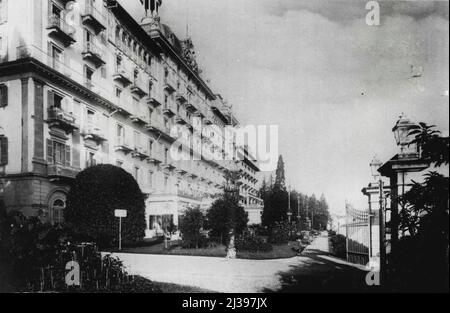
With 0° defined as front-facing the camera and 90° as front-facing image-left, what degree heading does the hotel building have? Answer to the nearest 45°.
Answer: approximately 315°

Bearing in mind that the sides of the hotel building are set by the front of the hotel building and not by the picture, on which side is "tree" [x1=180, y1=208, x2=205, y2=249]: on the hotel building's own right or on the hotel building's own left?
on the hotel building's own left

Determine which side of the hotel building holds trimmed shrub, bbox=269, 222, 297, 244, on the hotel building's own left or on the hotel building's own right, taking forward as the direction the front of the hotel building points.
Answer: on the hotel building's own left

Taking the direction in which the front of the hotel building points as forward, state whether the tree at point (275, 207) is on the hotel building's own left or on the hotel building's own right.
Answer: on the hotel building's own left

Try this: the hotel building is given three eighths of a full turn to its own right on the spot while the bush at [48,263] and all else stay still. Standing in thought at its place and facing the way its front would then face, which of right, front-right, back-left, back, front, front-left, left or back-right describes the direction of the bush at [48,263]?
left
